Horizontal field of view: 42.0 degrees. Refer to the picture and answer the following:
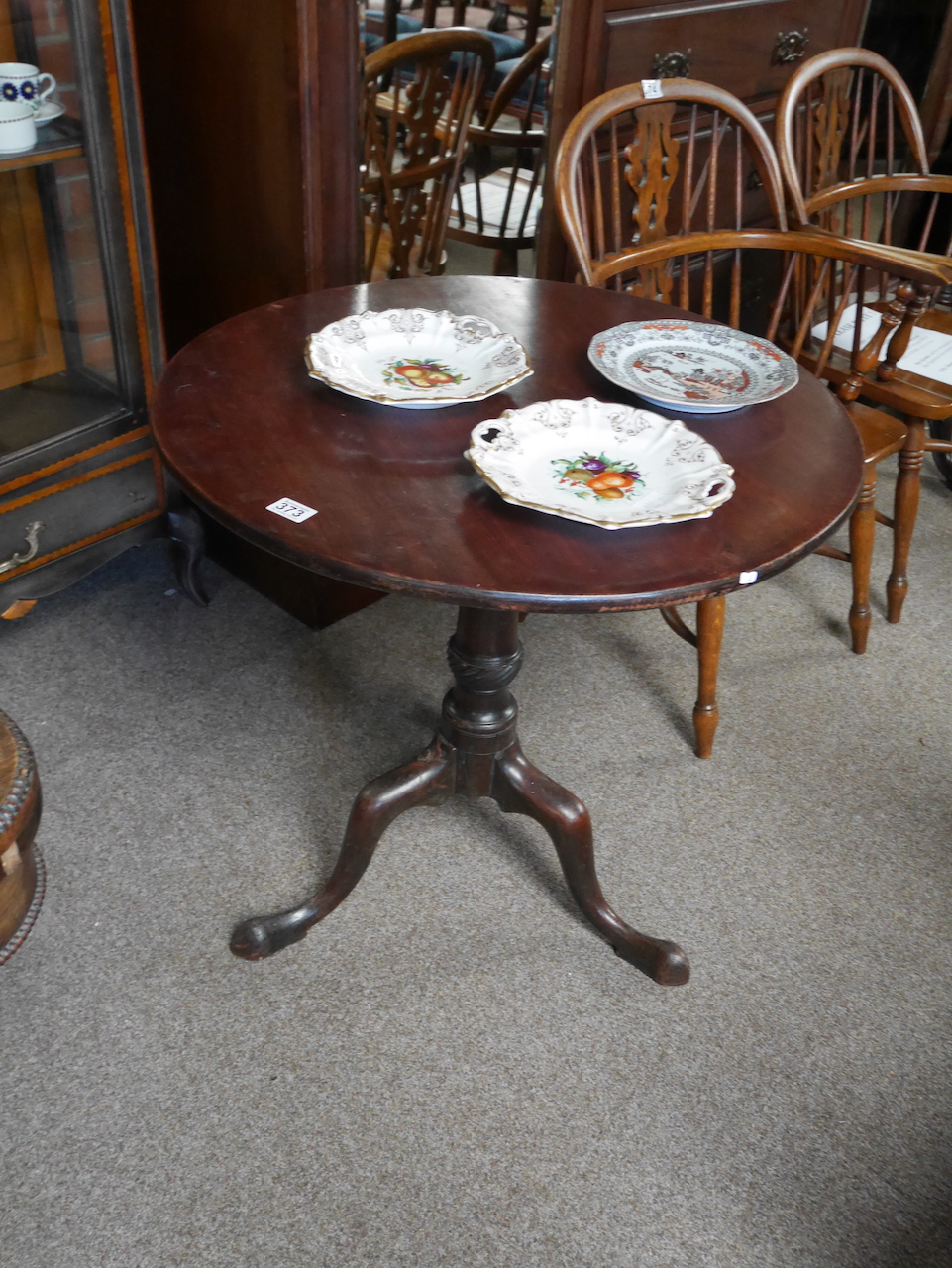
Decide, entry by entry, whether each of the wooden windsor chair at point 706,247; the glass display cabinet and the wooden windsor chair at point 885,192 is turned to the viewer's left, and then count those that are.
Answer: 0

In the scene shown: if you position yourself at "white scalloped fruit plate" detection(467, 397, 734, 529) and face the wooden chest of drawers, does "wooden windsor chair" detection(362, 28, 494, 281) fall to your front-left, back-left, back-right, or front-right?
front-left

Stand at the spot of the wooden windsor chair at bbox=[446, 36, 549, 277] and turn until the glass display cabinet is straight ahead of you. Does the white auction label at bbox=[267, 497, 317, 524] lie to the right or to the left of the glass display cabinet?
left

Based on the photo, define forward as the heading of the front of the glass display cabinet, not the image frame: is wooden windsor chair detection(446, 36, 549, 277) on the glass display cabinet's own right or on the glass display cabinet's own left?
on the glass display cabinet's own left

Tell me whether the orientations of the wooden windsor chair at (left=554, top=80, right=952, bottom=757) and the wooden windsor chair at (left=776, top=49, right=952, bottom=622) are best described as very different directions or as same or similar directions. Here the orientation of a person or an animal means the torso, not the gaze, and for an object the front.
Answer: same or similar directions
